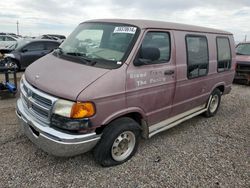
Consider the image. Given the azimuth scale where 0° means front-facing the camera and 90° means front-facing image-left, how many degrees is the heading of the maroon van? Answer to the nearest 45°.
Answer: approximately 45°

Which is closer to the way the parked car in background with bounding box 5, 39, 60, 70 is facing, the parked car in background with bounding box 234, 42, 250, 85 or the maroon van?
the maroon van

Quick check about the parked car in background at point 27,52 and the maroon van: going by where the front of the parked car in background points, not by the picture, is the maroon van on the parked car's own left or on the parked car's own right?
on the parked car's own left

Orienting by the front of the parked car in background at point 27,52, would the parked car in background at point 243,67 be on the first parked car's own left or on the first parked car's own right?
on the first parked car's own left

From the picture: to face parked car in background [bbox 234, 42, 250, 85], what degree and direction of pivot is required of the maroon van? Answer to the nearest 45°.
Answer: approximately 180°

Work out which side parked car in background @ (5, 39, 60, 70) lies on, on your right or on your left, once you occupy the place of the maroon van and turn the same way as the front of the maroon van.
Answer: on your right
